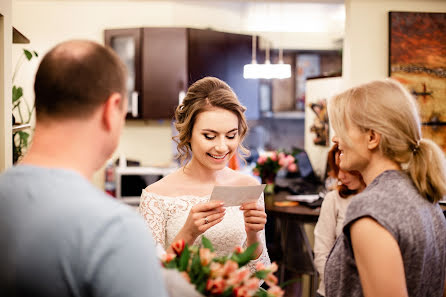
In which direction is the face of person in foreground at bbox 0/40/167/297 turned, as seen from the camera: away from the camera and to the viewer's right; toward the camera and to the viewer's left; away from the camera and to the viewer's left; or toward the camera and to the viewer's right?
away from the camera and to the viewer's right

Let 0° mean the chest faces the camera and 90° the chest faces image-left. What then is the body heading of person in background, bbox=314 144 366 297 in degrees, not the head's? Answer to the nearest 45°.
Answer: approximately 45°

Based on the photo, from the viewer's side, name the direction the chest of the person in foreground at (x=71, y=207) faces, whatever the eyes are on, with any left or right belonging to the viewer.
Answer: facing away from the viewer and to the right of the viewer

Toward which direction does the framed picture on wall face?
toward the camera

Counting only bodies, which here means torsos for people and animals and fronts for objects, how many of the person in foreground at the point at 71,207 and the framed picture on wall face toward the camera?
1

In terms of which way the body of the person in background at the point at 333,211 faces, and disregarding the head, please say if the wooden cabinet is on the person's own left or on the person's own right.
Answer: on the person's own right

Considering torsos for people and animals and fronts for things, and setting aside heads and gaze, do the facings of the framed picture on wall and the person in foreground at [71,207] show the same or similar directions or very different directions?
very different directions

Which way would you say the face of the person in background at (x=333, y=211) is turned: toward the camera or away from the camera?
toward the camera

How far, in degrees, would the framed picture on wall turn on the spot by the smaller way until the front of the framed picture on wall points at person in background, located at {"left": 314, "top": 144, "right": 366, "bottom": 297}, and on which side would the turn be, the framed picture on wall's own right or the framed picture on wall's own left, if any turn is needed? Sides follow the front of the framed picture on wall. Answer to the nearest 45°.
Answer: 0° — it already faces them

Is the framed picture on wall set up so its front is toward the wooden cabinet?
no

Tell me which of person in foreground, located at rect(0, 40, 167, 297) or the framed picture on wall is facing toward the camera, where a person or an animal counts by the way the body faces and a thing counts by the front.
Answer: the framed picture on wall

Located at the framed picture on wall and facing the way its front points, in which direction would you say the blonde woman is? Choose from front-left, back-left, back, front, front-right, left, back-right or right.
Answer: front

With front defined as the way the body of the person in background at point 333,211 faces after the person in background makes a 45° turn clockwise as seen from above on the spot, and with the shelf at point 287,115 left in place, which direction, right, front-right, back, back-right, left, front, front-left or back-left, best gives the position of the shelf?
right

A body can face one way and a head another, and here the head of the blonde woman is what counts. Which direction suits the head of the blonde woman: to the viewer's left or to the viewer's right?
to the viewer's left
